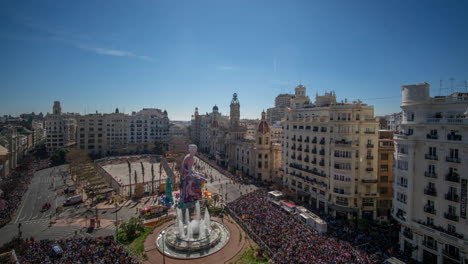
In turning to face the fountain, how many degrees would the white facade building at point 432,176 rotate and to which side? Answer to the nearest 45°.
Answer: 0° — it already faces it

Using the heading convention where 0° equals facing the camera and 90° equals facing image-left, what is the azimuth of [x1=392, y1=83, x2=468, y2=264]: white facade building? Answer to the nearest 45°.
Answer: approximately 45°

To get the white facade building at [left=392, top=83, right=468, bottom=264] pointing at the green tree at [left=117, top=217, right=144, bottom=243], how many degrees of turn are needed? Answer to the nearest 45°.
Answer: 0° — it already faces it
